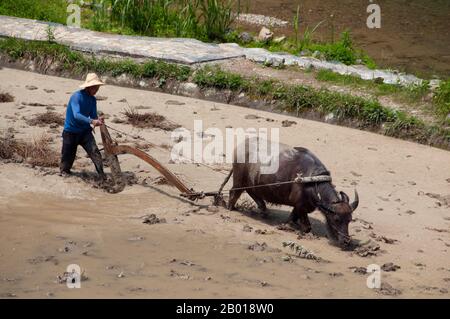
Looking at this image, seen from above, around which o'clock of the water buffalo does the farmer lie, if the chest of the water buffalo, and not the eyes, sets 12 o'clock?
The farmer is roughly at 5 o'clock from the water buffalo.

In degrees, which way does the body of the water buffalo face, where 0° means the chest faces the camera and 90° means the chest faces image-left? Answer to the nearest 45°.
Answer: approximately 315°

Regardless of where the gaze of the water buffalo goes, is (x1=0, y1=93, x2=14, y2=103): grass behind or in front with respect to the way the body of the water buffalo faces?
behind

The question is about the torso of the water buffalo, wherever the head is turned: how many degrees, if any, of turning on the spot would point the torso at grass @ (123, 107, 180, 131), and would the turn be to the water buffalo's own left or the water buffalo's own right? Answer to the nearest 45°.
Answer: approximately 180°

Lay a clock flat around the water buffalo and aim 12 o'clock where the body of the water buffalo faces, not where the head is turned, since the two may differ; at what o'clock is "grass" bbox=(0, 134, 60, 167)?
The grass is roughly at 5 o'clock from the water buffalo.
